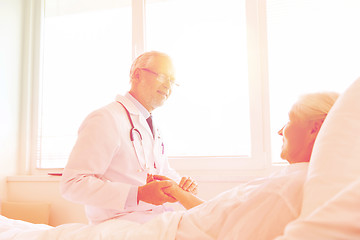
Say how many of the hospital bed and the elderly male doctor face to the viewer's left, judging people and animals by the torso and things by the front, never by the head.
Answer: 1

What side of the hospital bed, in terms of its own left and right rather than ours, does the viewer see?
left

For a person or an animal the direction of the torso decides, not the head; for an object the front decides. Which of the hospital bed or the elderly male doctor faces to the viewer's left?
the hospital bed

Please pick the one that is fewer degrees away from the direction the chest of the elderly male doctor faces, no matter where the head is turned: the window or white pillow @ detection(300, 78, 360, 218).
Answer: the white pillow

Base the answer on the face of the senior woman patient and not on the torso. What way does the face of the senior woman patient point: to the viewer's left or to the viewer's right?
to the viewer's left

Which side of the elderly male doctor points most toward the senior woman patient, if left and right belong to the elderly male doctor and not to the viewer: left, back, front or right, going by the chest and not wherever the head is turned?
front

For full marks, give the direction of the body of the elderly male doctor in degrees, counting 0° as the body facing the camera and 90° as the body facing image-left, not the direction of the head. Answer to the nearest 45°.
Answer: approximately 315°

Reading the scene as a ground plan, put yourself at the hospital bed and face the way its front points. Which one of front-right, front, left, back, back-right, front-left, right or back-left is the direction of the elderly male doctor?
front-right

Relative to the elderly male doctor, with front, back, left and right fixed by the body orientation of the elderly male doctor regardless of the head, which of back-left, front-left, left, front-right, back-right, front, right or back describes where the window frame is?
left

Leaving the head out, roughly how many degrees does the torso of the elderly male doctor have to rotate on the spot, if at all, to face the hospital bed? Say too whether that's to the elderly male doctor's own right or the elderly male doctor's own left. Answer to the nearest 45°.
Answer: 0° — they already face it

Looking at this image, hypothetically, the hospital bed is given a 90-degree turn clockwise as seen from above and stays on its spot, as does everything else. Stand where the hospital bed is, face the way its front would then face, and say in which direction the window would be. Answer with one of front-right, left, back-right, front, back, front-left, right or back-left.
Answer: front

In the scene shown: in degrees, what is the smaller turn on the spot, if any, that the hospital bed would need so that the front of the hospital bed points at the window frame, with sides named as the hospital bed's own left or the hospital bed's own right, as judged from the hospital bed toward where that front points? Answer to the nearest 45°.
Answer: approximately 90° to the hospital bed's own right
